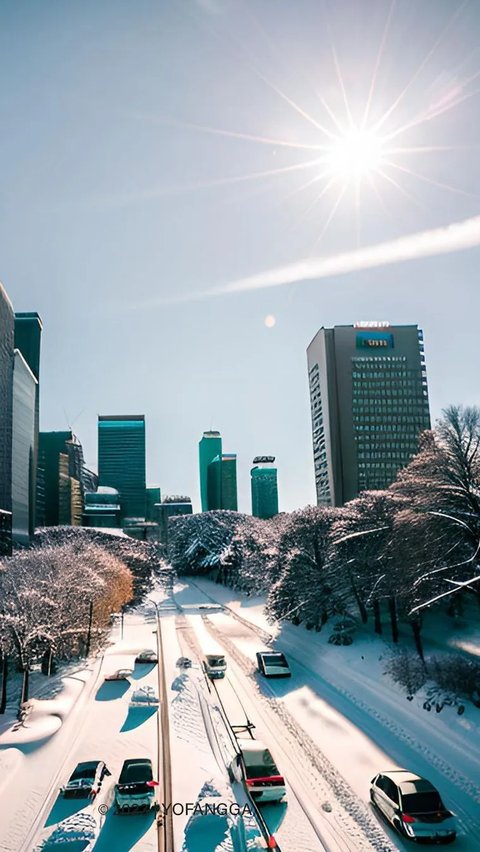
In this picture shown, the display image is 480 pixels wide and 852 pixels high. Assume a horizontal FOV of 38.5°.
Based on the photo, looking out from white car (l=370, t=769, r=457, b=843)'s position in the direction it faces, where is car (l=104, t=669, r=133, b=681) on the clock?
The car is roughly at 12 o'clock from the white car.

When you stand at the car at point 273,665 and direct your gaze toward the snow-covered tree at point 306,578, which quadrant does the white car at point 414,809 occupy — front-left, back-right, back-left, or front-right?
back-right

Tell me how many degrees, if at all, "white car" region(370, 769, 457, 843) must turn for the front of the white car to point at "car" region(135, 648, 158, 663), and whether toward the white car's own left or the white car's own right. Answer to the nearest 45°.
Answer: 0° — it already faces it

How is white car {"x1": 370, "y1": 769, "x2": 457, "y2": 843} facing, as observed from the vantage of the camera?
facing away from the viewer and to the left of the viewer

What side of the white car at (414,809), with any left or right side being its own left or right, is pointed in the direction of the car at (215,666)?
front

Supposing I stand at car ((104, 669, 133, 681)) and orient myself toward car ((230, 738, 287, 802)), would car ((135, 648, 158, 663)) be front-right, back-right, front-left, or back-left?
back-left

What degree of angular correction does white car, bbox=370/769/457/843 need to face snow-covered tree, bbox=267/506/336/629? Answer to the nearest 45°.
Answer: approximately 45° to its right
